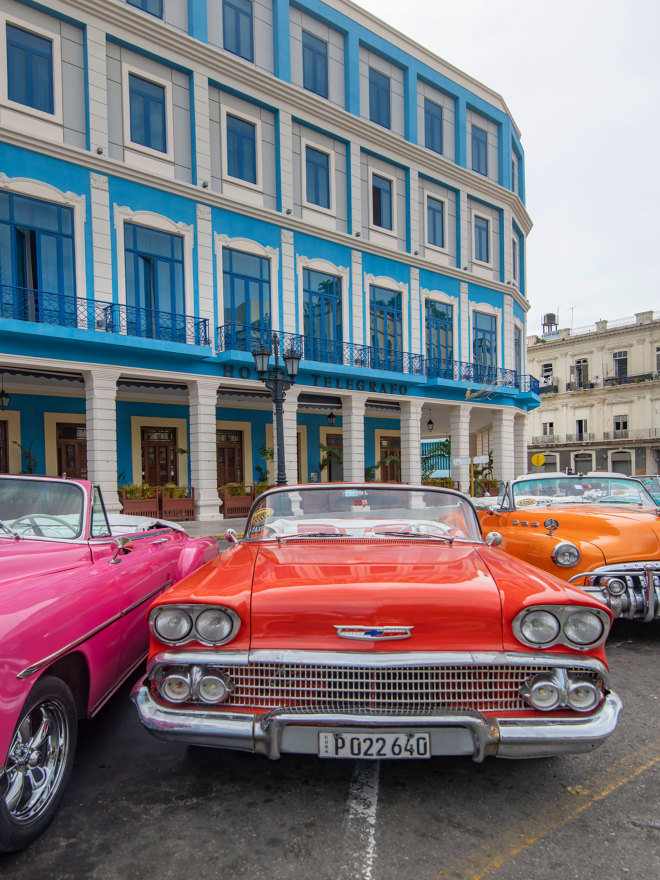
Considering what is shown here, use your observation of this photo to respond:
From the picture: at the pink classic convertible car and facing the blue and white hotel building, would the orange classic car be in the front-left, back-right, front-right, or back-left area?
front-right

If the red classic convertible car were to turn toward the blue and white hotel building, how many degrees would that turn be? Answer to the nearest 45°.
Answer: approximately 180°

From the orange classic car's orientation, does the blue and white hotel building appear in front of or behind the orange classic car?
behind

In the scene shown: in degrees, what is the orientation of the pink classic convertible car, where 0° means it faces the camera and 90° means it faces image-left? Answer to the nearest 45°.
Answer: approximately 45°

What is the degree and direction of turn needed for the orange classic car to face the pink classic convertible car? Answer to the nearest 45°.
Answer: approximately 90° to its right

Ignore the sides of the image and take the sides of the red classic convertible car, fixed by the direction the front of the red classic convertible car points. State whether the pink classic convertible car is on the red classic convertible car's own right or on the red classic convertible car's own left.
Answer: on the red classic convertible car's own right

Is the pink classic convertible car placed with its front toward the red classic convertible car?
no

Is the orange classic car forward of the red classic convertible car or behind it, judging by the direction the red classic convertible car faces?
behind

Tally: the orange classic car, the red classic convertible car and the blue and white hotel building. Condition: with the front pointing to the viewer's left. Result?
0

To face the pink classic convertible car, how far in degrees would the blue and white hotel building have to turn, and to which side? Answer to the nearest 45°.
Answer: approximately 45° to its right

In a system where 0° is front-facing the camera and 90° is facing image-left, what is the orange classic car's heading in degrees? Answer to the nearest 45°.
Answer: approximately 315°

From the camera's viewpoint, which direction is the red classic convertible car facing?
toward the camera

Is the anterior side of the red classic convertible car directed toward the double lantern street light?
no

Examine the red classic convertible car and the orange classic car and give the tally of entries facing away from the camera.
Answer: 0

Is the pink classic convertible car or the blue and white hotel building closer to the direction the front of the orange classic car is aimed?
the pink classic convertible car
